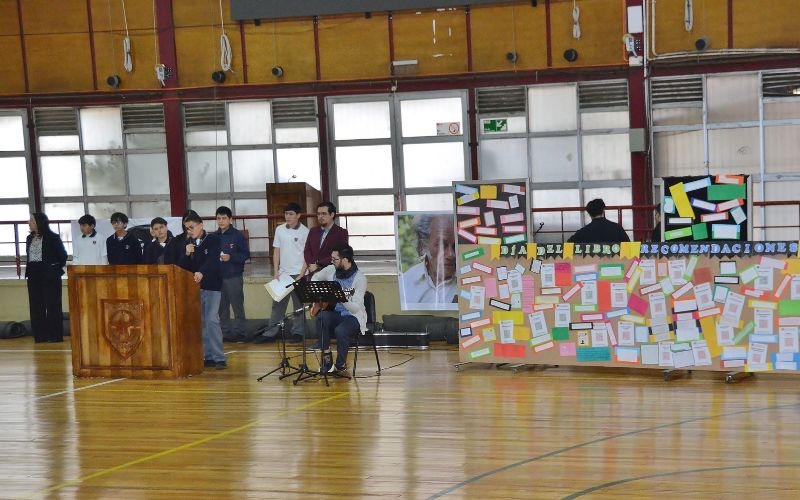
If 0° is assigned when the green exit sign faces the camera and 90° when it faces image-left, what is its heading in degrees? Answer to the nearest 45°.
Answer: approximately 0°

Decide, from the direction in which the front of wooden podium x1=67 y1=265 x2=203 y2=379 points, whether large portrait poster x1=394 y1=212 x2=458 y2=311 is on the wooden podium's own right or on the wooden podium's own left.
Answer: on the wooden podium's own left

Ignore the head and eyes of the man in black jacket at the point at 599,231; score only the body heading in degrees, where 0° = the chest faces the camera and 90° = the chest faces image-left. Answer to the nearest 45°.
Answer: approximately 180°

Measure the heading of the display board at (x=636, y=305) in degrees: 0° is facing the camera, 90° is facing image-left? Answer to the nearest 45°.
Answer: approximately 0°
